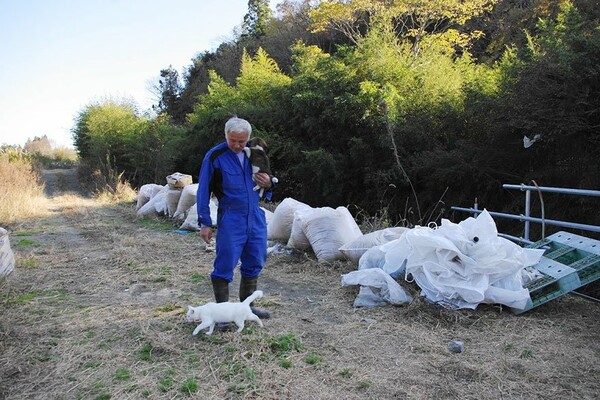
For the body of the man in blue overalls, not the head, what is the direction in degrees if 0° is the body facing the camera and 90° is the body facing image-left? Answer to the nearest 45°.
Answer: approximately 315°

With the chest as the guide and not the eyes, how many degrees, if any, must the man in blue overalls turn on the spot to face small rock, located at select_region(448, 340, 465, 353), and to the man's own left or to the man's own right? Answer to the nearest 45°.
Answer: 0° — they already face it

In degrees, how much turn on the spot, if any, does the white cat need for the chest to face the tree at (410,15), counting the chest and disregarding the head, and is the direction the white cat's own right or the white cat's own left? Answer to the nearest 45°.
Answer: approximately 135° to the white cat's own right

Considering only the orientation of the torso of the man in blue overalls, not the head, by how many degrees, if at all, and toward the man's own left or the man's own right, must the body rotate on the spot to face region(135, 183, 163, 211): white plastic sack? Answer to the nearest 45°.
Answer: approximately 135° to the man's own left

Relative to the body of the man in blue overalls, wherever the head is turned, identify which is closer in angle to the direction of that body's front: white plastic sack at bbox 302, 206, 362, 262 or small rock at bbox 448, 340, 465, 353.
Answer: the small rock

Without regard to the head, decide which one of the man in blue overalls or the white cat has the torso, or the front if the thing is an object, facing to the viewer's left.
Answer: the white cat

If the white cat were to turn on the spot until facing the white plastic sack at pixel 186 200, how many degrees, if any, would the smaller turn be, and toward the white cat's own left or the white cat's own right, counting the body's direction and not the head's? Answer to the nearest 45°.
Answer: approximately 90° to the white cat's own right

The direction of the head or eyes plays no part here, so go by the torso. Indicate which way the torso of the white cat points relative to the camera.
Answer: to the viewer's left
